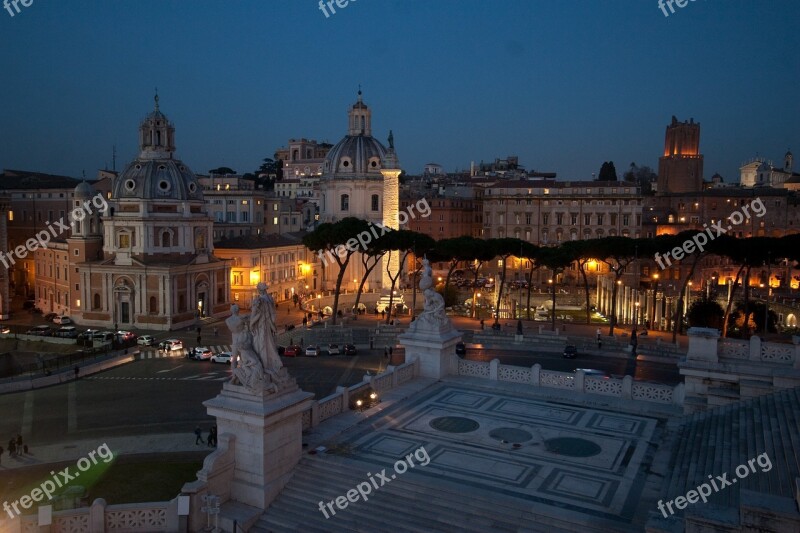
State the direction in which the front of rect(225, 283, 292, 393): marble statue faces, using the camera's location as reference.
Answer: facing away from the viewer and to the left of the viewer

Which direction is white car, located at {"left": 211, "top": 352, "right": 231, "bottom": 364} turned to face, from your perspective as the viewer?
facing to the left of the viewer

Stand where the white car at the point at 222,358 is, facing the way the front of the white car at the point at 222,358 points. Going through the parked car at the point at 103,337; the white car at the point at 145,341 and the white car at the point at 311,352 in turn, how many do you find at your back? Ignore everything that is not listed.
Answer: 1

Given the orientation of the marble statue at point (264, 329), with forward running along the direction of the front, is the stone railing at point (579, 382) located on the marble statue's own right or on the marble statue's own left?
on the marble statue's own right

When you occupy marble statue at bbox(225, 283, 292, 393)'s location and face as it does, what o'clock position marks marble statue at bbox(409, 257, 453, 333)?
marble statue at bbox(409, 257, 453, 333) is roughly at 3 o'clock from marble statue at bbox(225, 283, 292, 393).

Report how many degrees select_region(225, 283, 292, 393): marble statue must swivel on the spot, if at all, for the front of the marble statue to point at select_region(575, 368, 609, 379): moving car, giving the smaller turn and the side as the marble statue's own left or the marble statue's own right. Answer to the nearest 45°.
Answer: approximately 90° to the marble statue's own right

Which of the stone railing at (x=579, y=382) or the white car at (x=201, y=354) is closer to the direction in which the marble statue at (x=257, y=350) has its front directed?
the white car

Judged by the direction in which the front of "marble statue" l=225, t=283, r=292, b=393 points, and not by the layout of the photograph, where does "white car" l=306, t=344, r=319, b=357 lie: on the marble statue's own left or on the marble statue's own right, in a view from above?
on the marble statue's own right

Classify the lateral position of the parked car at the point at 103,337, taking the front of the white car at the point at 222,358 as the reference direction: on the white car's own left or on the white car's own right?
on the white car's own right

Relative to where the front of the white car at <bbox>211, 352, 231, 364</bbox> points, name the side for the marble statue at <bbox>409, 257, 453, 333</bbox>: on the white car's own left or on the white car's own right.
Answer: on the white car's own left

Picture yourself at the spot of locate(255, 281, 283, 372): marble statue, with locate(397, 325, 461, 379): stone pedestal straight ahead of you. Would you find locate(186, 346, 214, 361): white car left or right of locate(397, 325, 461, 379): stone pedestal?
left

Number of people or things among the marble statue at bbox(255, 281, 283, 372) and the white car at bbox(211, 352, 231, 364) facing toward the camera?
0

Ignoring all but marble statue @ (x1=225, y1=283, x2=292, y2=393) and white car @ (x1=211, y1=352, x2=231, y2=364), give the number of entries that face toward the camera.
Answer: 0
